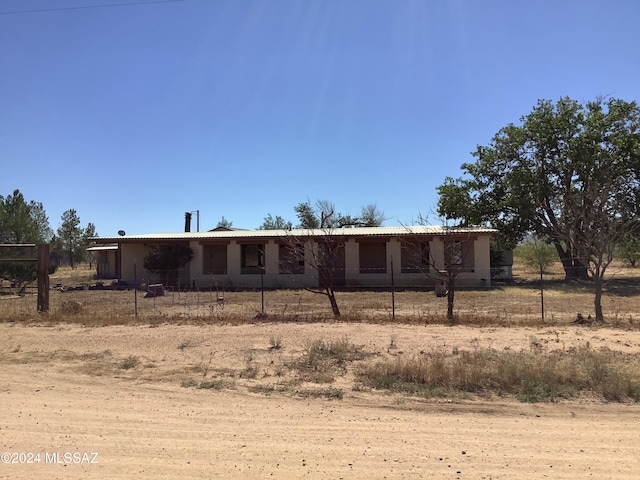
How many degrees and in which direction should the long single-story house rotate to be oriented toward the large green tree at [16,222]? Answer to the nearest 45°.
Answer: approximately 90° to its right

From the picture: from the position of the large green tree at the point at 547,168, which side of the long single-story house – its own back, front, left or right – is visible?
left

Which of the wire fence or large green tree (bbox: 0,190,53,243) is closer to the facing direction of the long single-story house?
the wire fence

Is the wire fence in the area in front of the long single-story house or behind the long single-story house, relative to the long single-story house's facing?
in front

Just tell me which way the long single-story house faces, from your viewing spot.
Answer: facing the viewer

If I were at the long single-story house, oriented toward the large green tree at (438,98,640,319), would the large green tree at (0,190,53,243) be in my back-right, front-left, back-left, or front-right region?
back-left

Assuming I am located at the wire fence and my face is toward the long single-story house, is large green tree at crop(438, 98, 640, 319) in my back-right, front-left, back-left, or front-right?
front-right
